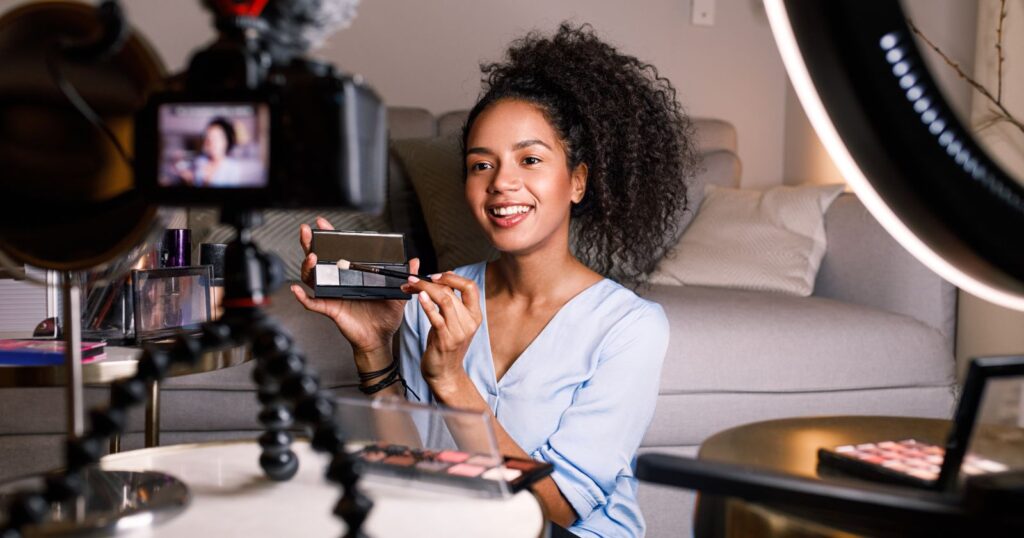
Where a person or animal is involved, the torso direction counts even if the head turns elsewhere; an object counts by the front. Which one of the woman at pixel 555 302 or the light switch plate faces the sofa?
the light switch plate

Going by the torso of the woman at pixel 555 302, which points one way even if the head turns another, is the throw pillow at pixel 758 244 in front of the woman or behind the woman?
behind

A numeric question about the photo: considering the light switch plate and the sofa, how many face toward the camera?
2

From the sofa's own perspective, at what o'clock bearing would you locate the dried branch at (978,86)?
The dried branch is roughly at 8 o'clock from the sofa.

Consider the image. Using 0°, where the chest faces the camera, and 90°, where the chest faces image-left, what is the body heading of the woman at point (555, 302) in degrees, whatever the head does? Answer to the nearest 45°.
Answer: approximately 45°

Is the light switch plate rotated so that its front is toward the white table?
yes

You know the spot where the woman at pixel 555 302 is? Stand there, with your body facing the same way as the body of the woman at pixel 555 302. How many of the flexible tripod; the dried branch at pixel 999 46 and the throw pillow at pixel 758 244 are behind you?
2

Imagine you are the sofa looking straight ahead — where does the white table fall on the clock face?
The white table is roughly at 1 o'clock from the sofa.
